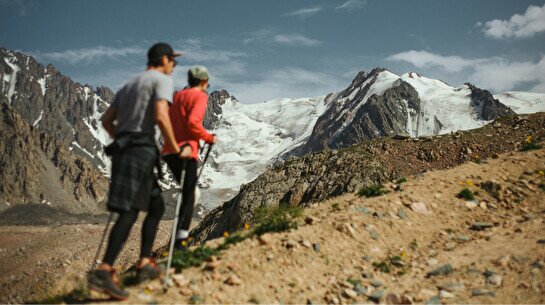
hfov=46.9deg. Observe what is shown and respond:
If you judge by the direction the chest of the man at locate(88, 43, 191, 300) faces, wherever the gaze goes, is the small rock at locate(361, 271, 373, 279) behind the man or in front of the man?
in front

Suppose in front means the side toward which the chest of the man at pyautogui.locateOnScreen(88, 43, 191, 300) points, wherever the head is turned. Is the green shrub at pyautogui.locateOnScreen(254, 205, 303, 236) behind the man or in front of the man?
in front

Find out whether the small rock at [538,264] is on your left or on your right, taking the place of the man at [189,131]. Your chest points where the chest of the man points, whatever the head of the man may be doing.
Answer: on your right

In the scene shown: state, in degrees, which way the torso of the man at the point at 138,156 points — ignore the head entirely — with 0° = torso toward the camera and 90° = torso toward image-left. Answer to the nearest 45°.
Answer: approximately 225°

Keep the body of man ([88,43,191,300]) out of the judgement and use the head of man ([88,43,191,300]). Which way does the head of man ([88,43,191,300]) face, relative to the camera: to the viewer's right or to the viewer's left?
to the viewer's right

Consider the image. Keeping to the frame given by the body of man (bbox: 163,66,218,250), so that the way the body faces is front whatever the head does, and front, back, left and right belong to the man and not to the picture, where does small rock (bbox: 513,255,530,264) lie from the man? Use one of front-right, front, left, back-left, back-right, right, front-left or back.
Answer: front-right

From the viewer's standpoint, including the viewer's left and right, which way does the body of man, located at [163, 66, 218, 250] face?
facing away from the viewer and to the right of the viewer

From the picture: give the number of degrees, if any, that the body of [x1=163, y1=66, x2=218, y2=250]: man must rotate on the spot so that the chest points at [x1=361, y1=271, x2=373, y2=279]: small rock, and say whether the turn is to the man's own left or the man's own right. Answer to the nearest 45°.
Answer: approximately 45° to the man's own right

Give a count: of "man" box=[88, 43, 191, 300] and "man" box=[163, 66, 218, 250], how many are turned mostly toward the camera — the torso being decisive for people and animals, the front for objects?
0
